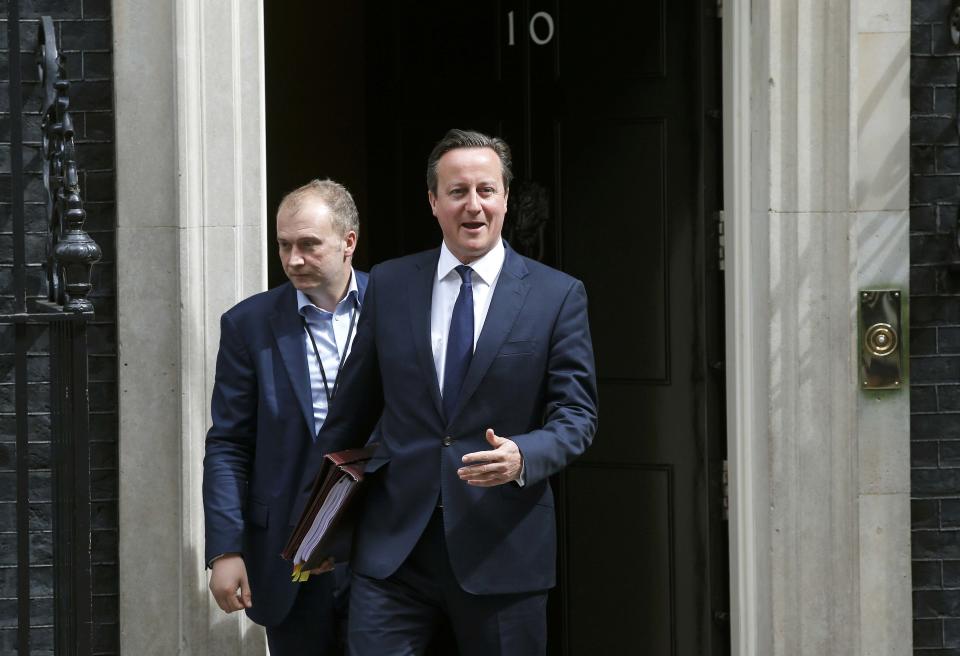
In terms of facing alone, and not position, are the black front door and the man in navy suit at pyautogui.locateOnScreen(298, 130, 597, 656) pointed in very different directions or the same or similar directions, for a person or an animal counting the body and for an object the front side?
same or similar directions

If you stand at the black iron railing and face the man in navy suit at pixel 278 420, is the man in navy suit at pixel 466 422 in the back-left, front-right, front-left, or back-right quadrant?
front-right

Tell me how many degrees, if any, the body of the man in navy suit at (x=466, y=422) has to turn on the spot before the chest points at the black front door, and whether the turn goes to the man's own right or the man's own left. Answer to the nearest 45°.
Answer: approximately 180°

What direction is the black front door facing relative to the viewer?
toward the camera

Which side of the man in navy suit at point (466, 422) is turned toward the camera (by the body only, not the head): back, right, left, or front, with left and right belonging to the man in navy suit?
front

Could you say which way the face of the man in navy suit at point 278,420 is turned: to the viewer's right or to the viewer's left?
to the viewer's left

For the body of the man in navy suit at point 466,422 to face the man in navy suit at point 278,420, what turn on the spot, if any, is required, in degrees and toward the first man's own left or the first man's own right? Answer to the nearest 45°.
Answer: approximately 135° to the first man's own right

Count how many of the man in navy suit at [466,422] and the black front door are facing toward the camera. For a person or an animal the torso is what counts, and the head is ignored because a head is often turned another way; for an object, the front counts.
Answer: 2

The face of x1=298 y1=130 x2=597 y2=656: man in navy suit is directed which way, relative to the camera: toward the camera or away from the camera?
toward the camera

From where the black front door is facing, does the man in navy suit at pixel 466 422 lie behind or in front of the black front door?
in front

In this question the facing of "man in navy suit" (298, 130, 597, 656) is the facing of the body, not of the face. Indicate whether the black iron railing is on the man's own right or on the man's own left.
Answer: on the man's own right

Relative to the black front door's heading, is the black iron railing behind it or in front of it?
in front
